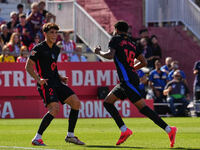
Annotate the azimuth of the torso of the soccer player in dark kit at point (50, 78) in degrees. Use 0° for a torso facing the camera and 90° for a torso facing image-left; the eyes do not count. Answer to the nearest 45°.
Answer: approximately 315°

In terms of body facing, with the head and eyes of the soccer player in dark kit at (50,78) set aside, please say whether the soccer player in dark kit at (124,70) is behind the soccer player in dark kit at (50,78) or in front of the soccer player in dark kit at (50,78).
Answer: in front

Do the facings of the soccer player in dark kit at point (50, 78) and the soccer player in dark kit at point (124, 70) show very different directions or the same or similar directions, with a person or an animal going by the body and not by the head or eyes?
very different directions

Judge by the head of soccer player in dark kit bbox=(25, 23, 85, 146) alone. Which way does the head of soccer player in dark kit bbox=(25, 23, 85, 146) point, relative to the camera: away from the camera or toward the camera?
toward the camera

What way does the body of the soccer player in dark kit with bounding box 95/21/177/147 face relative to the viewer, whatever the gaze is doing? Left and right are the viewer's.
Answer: facing away from the viewer and to the left of the viewer

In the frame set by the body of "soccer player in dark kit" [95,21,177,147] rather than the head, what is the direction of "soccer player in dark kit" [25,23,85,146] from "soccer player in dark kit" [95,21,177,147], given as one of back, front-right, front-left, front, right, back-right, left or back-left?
front-left
